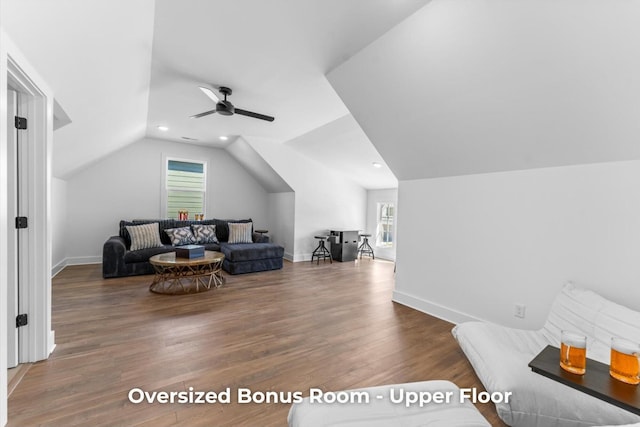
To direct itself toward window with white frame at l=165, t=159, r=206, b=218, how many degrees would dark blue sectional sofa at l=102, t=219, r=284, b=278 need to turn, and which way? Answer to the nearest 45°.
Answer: approximately 180°

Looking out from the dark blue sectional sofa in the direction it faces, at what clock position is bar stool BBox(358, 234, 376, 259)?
The bar stool is roughly at 9 o'clock from the dark blue sectional sofa.

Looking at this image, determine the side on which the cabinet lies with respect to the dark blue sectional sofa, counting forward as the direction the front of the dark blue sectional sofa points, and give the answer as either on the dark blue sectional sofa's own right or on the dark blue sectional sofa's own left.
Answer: on the dark blue sectional sofa's own left

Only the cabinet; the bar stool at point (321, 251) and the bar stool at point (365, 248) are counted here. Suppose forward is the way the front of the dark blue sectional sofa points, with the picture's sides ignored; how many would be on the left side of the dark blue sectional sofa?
3

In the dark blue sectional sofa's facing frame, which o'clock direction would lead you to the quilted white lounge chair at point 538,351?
The quilted white lounge chair is roughly at 11 o'clock from the dark blue sectional sofa.

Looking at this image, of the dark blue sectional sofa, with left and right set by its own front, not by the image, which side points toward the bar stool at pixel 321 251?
left

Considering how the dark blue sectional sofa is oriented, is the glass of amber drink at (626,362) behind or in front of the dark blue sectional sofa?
in front

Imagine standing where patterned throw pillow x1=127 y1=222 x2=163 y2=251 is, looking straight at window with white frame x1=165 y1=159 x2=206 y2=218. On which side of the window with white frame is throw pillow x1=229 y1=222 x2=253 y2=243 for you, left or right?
right

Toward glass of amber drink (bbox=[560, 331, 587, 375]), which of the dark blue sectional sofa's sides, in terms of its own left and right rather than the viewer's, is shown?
front

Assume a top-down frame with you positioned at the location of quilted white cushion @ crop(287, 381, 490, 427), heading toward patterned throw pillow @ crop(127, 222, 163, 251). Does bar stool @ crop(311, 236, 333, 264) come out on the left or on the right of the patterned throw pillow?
right

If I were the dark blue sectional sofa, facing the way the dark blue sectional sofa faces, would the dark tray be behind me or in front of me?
in front

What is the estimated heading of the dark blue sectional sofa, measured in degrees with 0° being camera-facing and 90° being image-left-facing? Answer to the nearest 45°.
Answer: approximately 0°
